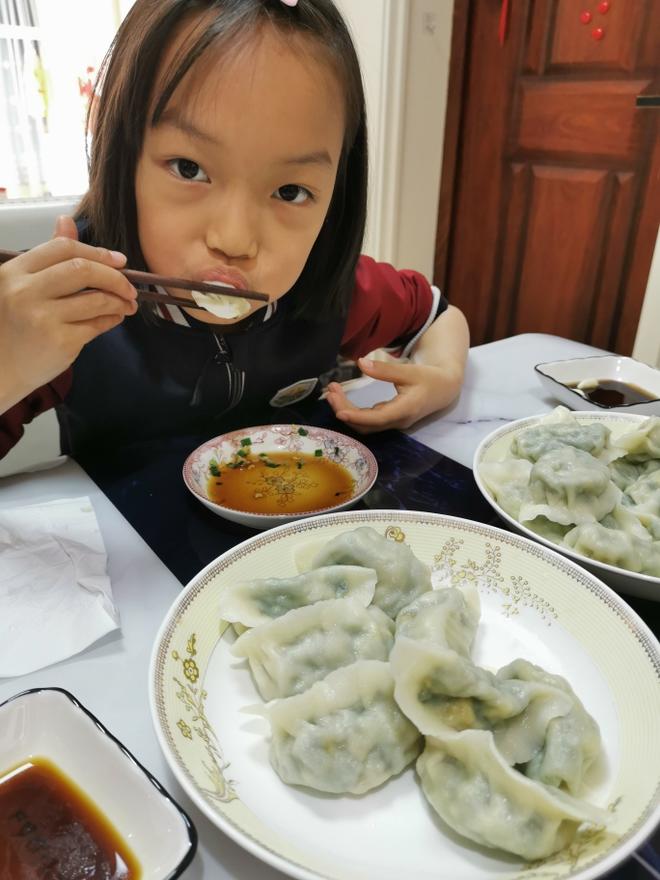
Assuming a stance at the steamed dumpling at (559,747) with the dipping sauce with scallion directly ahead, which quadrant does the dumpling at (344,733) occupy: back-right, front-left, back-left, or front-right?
front-left

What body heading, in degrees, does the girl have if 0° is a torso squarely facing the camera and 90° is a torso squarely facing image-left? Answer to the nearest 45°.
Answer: approximately 0°

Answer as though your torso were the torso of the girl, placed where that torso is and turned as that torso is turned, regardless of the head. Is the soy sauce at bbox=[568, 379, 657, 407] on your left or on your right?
on your left

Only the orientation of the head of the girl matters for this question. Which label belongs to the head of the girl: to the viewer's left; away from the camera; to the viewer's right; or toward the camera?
toward the camera

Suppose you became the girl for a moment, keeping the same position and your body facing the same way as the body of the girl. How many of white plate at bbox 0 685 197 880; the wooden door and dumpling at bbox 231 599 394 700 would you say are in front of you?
2

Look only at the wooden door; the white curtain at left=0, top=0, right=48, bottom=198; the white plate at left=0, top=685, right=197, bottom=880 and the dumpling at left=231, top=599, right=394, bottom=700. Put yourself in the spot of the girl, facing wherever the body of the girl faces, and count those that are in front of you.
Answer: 2

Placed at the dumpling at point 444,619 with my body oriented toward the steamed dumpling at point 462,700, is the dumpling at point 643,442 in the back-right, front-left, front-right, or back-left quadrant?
back-left

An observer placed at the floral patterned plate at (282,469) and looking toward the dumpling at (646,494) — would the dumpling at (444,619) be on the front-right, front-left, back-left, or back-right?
front-right

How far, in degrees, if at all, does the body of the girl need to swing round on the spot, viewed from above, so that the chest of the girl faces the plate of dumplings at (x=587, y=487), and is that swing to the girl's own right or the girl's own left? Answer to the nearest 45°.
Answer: approximately 45° to the girl's own left

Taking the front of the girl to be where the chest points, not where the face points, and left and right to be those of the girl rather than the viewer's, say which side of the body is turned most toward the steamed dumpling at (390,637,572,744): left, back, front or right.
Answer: front

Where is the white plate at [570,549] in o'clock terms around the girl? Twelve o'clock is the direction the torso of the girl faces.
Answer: The white plate is roughly at 10 o'clock from the girl.

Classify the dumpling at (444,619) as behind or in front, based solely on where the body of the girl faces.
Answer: in front

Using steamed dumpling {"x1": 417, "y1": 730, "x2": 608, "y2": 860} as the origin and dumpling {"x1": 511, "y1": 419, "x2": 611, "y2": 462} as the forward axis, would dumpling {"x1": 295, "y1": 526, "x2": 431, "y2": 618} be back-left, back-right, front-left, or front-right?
front-left

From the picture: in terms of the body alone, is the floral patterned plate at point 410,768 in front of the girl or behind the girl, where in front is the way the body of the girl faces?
in front

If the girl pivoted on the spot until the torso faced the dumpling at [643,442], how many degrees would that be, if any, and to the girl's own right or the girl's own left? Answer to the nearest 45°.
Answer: approximately 90° to the girl's own left

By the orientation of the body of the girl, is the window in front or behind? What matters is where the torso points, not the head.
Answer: behind

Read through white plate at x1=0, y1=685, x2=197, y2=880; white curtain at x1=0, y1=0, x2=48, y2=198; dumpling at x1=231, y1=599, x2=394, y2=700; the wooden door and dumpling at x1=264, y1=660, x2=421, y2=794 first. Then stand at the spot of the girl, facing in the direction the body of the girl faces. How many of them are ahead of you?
3
